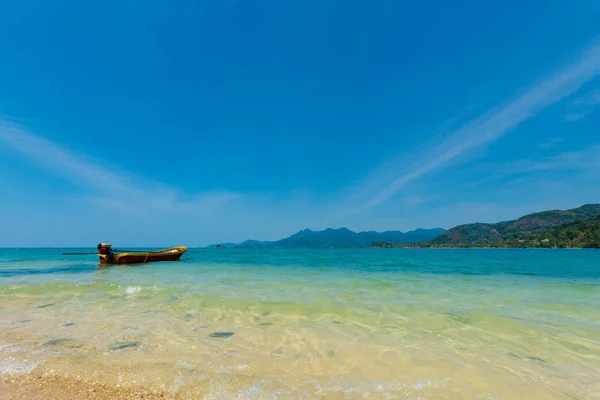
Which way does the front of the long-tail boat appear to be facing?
to the viewer's right

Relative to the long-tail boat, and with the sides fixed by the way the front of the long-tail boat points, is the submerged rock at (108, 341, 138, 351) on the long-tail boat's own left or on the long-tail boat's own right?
on the long-tail boat's own right

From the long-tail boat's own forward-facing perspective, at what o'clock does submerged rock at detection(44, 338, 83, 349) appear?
The submerged rock is roughly at 3 o'clock from the long-tail boat.

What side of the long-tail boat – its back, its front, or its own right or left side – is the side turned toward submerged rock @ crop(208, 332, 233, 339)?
right

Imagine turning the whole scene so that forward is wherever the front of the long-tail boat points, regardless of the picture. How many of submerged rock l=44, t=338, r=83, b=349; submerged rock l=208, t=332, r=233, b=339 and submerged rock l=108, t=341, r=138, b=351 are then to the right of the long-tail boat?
3

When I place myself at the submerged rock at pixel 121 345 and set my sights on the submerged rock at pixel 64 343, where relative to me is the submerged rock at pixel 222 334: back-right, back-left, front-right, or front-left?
back-right
